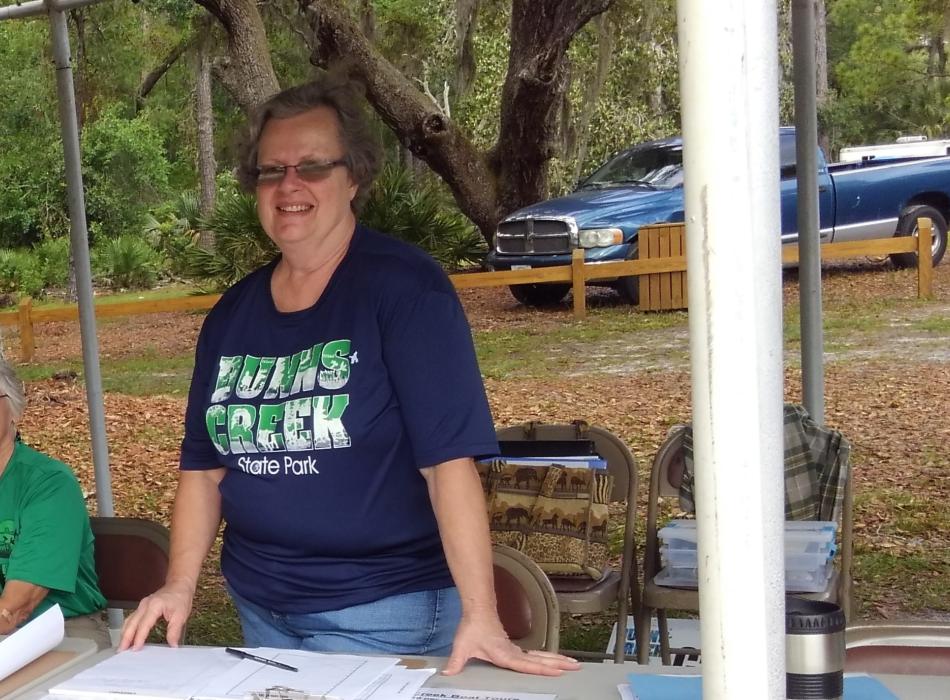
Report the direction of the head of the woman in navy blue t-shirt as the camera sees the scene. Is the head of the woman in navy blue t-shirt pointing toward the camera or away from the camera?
toward the camera

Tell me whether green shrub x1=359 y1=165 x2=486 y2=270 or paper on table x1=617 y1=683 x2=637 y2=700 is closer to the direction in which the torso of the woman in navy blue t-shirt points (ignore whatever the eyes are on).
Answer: the paper on table

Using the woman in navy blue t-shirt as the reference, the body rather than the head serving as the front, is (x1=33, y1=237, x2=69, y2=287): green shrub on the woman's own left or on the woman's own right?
on the woman's own right

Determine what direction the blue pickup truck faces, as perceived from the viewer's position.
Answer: facing the viewer and to the left of the viewer

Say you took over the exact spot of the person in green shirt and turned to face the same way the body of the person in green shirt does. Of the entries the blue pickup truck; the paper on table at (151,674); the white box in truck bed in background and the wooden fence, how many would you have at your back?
3

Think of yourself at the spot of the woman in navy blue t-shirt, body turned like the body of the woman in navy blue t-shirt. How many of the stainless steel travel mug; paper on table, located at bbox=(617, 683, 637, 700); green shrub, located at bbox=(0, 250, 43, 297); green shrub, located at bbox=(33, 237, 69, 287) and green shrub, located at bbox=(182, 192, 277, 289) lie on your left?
2

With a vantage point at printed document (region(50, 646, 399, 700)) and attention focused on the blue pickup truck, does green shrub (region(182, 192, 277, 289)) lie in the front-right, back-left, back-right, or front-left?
front-left

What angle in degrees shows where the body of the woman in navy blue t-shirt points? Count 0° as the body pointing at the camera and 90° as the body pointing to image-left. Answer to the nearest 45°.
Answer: approximately 45°

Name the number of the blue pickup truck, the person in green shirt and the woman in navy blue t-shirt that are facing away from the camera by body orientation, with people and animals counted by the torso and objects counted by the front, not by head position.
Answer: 0

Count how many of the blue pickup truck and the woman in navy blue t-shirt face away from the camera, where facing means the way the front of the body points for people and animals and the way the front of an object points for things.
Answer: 0

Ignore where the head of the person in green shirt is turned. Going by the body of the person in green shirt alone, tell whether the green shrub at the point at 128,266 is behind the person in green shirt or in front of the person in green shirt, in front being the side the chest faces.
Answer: behind

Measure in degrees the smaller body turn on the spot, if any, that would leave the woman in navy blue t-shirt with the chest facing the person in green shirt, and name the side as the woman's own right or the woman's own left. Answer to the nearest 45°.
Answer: approximately 90° to the woman's own right

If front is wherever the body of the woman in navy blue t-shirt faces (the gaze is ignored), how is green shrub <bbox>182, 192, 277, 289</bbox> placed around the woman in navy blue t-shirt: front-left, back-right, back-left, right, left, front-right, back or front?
back-right
